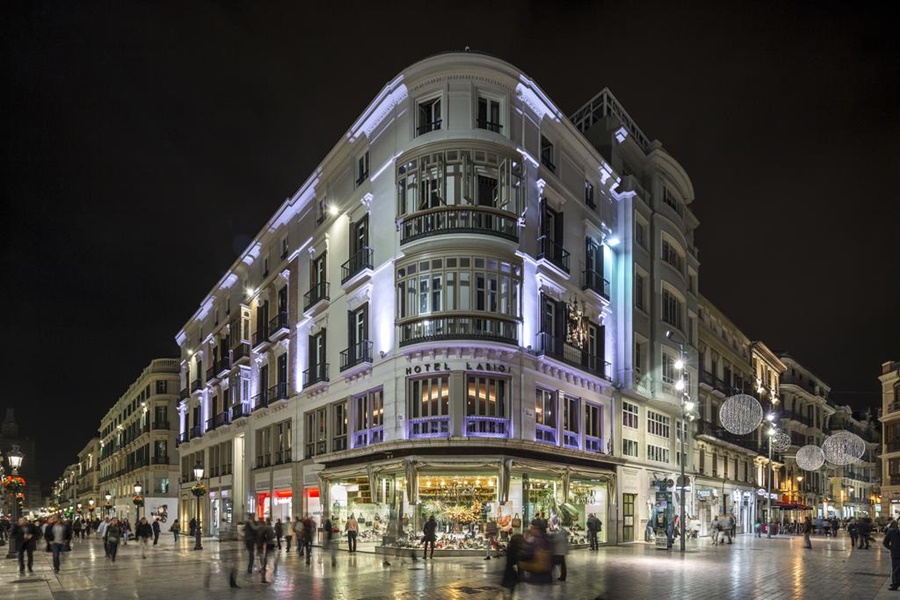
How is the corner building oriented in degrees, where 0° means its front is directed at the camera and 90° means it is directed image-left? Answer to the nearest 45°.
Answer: approximately 0°

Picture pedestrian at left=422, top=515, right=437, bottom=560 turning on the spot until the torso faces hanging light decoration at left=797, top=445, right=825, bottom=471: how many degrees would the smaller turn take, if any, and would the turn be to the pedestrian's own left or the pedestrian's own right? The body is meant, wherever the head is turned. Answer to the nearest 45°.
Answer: approximately 45° to the pedestrian's own right

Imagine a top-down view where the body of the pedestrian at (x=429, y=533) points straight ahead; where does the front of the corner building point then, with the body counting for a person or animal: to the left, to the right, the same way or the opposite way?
the opposite way

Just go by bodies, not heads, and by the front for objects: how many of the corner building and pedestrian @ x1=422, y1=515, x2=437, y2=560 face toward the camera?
1

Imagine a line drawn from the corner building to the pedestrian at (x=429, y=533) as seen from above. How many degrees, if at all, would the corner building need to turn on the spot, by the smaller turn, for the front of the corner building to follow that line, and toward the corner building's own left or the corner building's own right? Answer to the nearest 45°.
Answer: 0° — it already faces them

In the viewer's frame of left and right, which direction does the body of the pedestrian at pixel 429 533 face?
facing away from the viewer

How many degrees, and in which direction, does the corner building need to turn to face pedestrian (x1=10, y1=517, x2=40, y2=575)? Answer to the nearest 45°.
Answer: approximately 45° to its right

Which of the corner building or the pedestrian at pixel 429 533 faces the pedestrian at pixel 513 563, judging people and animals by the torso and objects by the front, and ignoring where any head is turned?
the corner building
